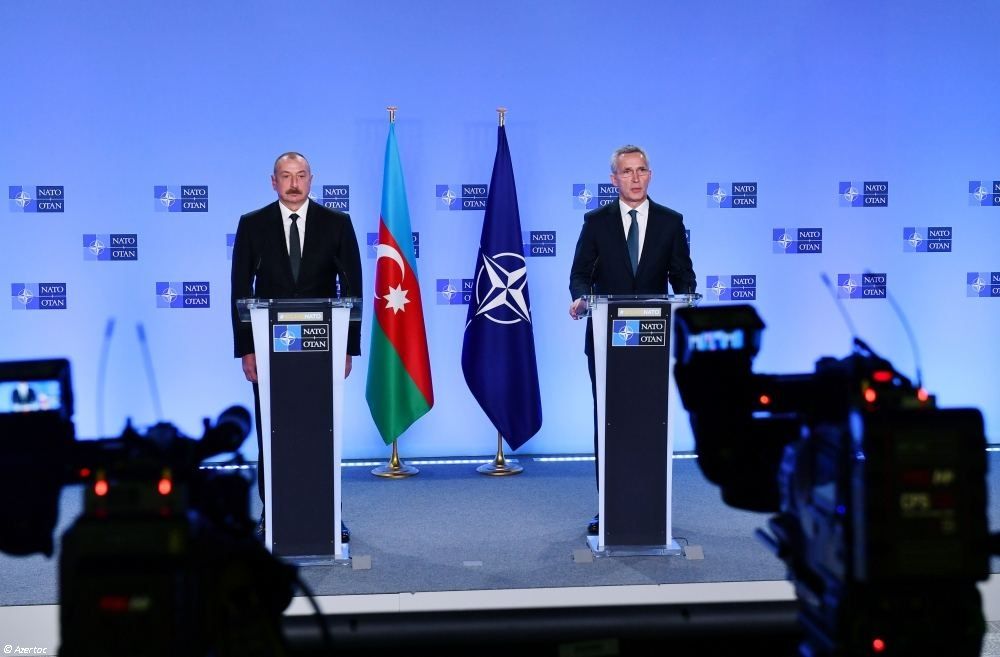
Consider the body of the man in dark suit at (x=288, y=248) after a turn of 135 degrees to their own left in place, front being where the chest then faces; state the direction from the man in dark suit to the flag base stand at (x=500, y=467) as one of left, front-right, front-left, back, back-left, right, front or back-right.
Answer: front

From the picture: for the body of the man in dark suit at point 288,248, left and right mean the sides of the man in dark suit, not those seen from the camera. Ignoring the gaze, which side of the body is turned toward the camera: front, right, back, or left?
front

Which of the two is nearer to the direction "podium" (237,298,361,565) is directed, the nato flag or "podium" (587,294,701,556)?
the podium

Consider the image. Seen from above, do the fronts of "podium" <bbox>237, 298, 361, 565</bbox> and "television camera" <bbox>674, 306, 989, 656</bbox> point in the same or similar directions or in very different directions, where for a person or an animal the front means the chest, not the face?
very different directions

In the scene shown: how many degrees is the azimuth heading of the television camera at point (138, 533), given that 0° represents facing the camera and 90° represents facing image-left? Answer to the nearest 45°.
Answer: approximately 180°

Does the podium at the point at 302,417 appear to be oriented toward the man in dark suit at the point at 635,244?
no

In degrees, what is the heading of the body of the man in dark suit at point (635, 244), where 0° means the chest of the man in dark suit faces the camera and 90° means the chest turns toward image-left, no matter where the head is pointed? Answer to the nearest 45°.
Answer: approximately 0°

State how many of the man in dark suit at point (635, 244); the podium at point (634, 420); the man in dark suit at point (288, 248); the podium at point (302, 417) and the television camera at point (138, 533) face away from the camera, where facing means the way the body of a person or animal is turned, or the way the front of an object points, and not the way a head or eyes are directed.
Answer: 1

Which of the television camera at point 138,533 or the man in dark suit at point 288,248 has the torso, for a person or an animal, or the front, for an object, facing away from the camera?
the television camera

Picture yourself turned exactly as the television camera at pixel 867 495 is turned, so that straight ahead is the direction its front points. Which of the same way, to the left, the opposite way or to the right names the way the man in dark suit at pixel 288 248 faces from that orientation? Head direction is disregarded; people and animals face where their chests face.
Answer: the opposite way

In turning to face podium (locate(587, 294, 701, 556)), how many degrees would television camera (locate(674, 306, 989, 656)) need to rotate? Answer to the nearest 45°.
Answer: approximately 45° to its right

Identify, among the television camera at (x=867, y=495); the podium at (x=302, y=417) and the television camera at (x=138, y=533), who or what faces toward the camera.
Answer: the podium

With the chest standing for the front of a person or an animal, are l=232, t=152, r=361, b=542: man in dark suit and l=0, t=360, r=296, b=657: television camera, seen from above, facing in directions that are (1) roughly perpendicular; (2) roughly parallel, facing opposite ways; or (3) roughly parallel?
roughly parallel, facing opposite ways

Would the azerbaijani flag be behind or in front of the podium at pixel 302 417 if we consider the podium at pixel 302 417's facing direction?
behind

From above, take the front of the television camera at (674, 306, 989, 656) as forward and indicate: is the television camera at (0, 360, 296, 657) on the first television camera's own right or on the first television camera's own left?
on the first television camera's own left

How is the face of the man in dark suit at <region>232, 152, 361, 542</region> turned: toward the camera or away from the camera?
toward the camera

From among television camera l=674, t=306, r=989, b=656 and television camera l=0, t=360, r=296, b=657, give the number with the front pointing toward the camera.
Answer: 0
